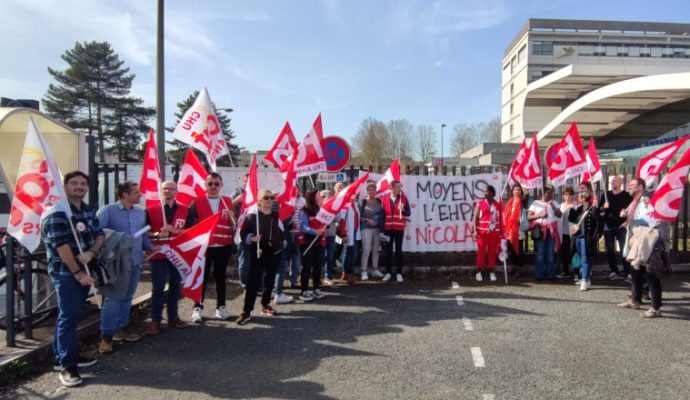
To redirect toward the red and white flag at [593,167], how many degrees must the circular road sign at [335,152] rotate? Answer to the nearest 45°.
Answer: approximately 90° to its left

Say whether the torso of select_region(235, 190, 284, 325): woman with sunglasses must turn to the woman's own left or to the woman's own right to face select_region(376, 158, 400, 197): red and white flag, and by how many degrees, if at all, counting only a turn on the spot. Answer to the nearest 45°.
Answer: approximately 135° to the woman's own left

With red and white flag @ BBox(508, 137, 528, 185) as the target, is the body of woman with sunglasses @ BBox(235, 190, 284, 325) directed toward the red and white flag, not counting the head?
no

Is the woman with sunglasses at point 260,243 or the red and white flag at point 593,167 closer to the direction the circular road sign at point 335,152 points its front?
the woman with sunglasses

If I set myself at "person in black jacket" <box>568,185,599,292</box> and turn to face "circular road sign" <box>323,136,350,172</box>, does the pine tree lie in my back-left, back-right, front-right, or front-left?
front-right

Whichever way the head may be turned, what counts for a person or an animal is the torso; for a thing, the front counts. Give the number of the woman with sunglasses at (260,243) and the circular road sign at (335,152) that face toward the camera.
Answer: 2

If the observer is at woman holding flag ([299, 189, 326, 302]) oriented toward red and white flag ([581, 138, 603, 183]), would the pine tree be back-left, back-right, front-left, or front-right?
back-left

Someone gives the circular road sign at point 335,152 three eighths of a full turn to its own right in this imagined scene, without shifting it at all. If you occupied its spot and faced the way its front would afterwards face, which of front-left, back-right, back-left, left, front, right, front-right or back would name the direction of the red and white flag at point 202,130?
left

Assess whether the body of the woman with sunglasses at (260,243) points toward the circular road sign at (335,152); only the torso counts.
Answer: no

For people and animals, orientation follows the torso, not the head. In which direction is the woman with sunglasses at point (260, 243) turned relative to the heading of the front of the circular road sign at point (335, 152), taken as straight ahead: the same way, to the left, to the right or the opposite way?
the same way

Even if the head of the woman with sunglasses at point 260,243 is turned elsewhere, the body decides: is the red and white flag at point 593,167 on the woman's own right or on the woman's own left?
on the woman's own left

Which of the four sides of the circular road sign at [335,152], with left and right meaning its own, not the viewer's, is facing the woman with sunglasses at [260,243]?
front

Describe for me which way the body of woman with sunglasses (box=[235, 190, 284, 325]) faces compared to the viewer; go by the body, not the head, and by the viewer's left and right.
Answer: facing the viewer

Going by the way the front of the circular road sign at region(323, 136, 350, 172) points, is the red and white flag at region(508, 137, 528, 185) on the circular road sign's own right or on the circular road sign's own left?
on the circular road sign's own left

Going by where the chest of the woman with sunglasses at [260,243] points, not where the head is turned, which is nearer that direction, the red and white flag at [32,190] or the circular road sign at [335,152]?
the red and white flag

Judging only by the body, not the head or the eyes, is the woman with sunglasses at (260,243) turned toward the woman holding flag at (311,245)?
no

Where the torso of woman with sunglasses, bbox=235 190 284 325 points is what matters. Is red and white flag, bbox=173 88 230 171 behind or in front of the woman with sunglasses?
behind
